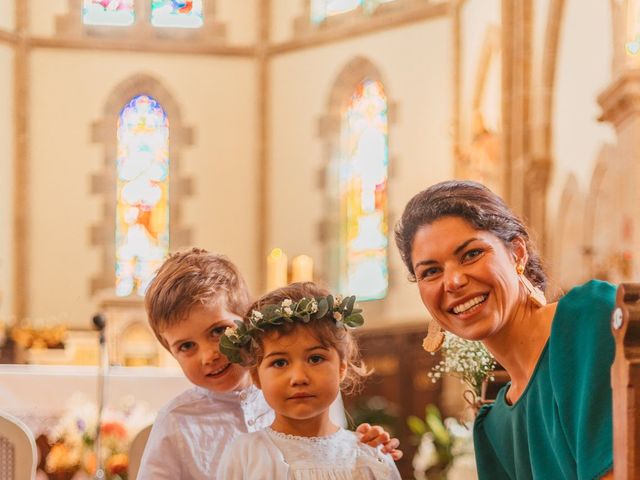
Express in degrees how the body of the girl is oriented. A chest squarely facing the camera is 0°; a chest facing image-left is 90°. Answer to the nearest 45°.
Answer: approximately 0°

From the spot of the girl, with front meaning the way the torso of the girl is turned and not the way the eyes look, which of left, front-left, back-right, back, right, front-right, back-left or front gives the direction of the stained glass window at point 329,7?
back

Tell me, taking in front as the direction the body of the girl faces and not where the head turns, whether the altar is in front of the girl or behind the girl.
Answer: behind

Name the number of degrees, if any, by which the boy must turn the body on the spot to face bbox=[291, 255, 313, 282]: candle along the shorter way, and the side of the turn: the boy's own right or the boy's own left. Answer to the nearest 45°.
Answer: approximately 135° to the boy's own left

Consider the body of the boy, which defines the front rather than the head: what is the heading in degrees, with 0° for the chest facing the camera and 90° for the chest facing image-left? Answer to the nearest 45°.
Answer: approximately 315°

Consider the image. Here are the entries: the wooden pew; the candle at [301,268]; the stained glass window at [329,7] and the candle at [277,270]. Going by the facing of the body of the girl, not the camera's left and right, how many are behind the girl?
3

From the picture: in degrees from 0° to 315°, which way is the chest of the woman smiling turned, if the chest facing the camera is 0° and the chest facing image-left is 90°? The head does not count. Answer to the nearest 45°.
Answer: approximately 45°
